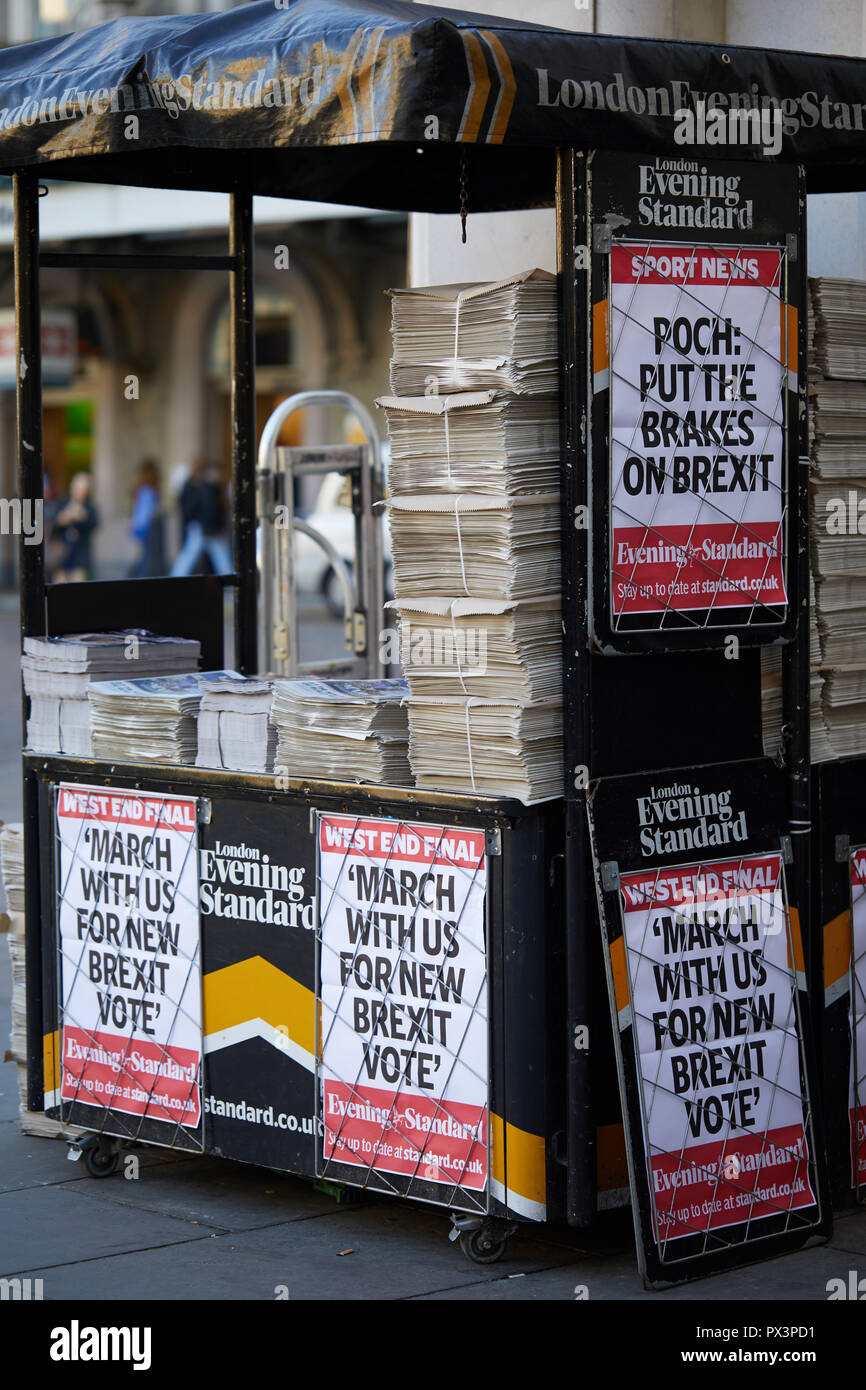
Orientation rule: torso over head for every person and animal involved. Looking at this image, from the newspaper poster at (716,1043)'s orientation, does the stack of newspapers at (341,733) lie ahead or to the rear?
to the rear

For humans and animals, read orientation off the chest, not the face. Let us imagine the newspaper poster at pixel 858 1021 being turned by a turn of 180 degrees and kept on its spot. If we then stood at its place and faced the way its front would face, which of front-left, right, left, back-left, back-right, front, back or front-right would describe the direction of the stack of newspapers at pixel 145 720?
back-left

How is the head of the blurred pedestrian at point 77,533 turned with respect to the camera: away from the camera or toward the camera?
toward the camera

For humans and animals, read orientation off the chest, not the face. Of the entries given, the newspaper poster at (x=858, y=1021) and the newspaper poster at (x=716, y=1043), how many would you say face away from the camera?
0

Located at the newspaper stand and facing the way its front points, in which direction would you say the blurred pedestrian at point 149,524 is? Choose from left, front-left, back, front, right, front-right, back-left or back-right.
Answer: back-right

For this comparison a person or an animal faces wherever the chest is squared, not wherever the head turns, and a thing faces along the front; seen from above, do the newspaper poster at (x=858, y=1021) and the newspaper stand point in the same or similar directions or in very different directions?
same or similar directions
